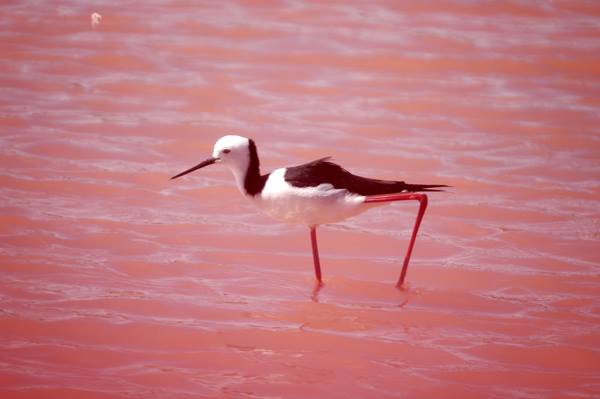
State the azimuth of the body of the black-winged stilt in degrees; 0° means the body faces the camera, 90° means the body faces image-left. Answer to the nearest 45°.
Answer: approximately 90°
